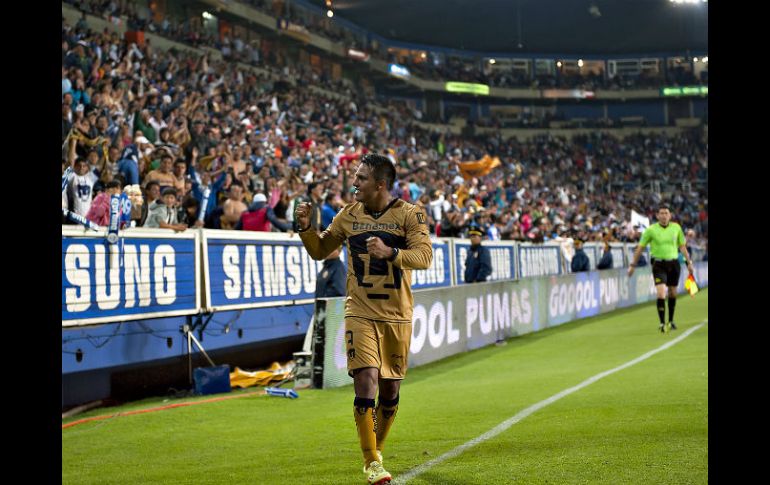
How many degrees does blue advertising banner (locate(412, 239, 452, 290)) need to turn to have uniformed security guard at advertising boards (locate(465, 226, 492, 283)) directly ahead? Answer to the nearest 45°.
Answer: approximately 45° to its left

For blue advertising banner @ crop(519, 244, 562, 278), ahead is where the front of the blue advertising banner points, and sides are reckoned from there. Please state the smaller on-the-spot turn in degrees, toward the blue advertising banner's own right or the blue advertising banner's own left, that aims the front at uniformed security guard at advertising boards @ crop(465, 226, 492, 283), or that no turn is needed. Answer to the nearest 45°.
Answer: approximately 45° to the blue advertising banner's own right

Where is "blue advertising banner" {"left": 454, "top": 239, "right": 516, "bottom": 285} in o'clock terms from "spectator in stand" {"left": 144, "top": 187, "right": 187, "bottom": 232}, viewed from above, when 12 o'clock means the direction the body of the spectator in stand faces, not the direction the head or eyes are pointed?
The blue advertising banner is roughly at 9 o'clock from the spectator in stand.

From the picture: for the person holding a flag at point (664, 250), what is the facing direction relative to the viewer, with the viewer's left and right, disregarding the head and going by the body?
facing the viewer

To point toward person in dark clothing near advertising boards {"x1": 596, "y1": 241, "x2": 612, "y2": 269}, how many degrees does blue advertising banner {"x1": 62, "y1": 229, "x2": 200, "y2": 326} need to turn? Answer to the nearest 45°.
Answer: approximately 90° to its left

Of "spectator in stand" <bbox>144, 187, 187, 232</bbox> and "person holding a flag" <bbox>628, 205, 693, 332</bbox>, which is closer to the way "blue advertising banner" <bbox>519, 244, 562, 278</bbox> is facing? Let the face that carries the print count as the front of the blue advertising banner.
the person holding a flag

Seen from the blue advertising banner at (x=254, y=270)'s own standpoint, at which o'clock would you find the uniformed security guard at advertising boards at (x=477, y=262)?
The uniformed security guard at advertising boards is roughly at 9 o'clock from the blue advertising banner.

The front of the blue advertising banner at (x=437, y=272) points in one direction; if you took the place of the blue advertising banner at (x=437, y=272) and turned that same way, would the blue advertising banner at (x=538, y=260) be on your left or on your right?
on your left

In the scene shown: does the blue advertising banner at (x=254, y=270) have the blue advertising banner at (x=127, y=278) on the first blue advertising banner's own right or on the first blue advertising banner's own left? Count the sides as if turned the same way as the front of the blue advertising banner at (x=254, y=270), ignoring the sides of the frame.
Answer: on the first blue advertising banner's own right

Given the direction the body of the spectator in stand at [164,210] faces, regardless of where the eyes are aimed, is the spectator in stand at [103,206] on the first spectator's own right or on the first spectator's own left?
on the first spectator's own right

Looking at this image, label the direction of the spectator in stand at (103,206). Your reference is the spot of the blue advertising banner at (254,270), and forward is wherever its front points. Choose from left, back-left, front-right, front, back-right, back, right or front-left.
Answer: right

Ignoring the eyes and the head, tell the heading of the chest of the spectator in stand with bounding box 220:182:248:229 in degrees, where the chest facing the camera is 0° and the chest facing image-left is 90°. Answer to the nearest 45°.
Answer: approximately 315°

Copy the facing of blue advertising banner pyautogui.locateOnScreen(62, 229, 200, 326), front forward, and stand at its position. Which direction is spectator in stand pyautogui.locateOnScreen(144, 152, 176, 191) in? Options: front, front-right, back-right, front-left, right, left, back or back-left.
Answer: back-left

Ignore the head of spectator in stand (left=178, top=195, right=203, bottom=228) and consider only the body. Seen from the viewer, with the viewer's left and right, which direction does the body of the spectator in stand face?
facing the viewer and to the right of the viewer

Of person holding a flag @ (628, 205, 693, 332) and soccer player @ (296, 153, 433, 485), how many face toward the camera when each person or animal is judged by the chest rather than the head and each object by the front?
2

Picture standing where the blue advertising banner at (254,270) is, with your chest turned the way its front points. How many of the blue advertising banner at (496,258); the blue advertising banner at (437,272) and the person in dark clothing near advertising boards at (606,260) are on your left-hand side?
3
